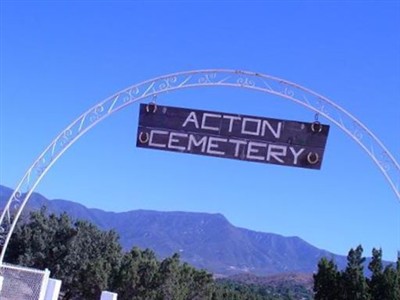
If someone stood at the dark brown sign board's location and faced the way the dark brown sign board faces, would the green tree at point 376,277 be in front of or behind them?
behind

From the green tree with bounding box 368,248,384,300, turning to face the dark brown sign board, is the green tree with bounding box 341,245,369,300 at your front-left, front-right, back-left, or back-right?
front-right

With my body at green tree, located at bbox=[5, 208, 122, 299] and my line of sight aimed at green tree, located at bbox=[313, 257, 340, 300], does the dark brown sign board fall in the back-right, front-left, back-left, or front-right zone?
front-right

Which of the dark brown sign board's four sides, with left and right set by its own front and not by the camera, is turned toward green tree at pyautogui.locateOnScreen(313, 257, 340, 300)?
back

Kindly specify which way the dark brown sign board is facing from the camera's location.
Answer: facing the viewer

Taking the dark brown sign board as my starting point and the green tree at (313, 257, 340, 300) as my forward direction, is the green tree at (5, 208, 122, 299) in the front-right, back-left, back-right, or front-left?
front-left

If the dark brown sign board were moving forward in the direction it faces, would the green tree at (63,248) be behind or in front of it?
behind

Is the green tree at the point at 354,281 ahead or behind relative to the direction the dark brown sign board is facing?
behind
